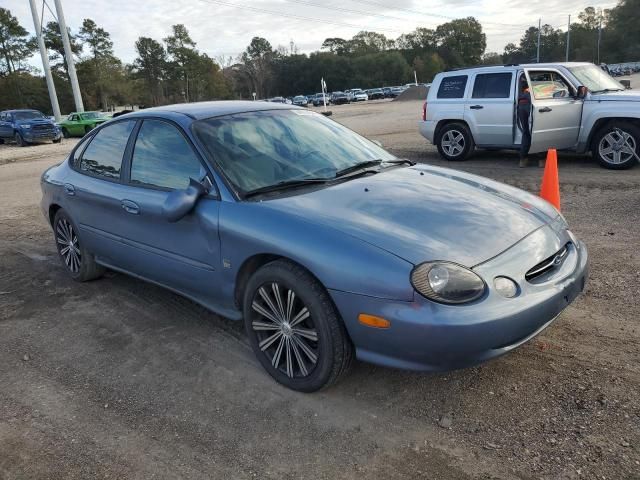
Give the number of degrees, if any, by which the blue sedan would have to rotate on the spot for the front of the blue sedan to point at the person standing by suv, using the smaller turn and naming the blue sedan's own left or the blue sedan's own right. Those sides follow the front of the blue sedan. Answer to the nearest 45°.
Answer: approximately 90° to the blue sedan's own left

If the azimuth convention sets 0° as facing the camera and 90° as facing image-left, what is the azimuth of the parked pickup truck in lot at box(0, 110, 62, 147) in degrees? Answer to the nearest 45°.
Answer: approximately 315°

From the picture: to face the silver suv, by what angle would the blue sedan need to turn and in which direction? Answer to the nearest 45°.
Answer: approximately 90° to its left

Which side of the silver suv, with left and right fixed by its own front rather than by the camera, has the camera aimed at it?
right

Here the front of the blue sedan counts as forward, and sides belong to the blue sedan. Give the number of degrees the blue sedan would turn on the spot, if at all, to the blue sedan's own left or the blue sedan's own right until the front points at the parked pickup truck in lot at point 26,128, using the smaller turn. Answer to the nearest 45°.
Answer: approximately 180°

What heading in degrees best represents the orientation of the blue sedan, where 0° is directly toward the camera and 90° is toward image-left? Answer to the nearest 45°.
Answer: approximately 315°

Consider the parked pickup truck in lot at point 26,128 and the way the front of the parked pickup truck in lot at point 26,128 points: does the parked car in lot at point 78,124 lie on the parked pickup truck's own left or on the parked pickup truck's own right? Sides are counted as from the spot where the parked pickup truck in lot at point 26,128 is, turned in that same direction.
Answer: on the parked pickup truck's own left

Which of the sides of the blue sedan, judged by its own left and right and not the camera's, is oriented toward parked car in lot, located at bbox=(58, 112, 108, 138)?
back

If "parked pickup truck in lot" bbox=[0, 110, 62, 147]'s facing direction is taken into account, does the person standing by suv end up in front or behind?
in front

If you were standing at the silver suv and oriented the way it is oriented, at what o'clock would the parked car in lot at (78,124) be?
The parked car in lot is roughly at 7 o'clock from the silver suv.
